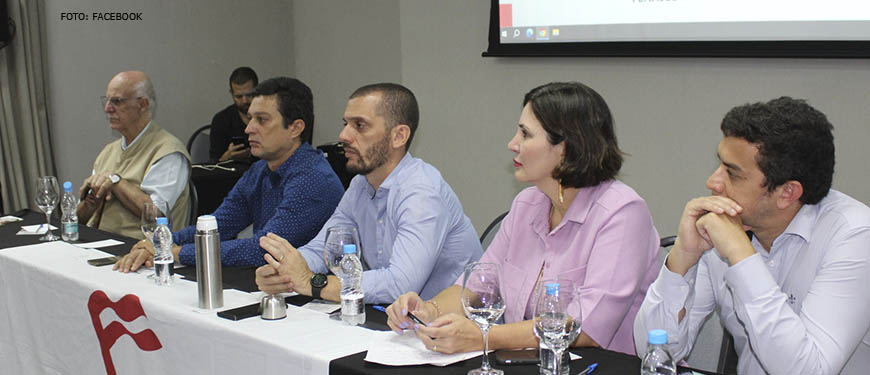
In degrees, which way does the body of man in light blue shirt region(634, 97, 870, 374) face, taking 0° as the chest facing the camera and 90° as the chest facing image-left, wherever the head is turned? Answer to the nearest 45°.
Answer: approximately 45°

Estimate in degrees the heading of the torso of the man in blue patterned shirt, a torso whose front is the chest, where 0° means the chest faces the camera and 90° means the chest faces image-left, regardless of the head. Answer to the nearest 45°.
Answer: approximately 45°

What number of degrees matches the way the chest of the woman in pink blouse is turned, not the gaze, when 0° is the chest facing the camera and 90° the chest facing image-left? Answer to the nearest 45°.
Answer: approximately 45°

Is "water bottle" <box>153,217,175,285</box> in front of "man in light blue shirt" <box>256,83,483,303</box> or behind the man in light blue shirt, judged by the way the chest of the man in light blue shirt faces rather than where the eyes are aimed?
in front

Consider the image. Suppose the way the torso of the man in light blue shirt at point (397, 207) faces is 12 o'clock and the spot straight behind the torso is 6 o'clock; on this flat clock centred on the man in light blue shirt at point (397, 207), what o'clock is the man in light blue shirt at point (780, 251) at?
the man in light blue shirt at point (780, 251) is roughly at 9 o'clock from the man in light blue shirt at point (397, 207).

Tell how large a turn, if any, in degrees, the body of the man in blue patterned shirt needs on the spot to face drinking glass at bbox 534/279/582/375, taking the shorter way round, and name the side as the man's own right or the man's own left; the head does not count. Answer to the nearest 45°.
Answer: approximately 45° to the man's own left

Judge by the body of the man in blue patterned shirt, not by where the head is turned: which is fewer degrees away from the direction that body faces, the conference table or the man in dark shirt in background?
the conference table

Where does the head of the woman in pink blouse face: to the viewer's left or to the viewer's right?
to the viewer's left
